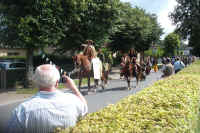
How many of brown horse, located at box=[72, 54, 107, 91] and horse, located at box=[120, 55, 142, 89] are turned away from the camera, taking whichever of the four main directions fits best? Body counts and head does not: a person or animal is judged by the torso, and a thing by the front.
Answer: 0

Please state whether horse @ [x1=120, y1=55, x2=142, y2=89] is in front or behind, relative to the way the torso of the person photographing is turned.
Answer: in front

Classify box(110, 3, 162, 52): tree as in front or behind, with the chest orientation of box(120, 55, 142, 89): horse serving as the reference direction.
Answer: behind

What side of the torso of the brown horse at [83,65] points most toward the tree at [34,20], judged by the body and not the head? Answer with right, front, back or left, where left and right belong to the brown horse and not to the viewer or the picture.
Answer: right

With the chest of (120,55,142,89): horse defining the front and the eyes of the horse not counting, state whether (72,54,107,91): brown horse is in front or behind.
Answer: in front

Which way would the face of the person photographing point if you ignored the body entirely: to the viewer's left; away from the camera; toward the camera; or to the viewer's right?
away from the camera

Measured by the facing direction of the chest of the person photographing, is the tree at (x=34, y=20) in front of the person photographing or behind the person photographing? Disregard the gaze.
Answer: in front

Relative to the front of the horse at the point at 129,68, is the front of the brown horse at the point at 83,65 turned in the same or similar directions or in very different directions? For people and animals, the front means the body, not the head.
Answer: same or similar directions

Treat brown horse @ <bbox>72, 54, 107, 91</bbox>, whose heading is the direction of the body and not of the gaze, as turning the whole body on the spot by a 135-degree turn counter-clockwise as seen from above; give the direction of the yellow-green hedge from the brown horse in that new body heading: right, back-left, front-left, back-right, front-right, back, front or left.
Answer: right

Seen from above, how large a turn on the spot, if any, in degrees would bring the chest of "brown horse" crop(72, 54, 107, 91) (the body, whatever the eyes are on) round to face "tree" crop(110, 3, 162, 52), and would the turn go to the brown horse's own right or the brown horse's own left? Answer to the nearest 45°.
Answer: approximately 135° to the brown horse's own right

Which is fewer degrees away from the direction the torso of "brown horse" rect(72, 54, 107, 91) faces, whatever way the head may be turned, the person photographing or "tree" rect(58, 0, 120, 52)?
the person photographing

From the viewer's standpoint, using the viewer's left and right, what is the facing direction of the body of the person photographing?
facing away from the viewer

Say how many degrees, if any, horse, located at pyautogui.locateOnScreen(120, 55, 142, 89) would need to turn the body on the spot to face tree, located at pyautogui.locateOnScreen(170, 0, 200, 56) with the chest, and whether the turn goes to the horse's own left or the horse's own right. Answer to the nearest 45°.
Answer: approximately 135° to the horse's own right

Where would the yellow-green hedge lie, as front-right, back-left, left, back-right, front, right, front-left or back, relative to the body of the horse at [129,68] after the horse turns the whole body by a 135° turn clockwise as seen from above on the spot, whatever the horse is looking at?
back

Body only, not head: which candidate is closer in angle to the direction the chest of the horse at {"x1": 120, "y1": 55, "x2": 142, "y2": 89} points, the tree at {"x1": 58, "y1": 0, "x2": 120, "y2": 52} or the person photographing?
the person photographing

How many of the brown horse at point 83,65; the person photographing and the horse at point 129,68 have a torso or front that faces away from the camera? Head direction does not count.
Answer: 1

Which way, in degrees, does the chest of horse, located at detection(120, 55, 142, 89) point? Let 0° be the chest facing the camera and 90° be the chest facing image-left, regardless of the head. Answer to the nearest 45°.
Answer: approximately 45°
